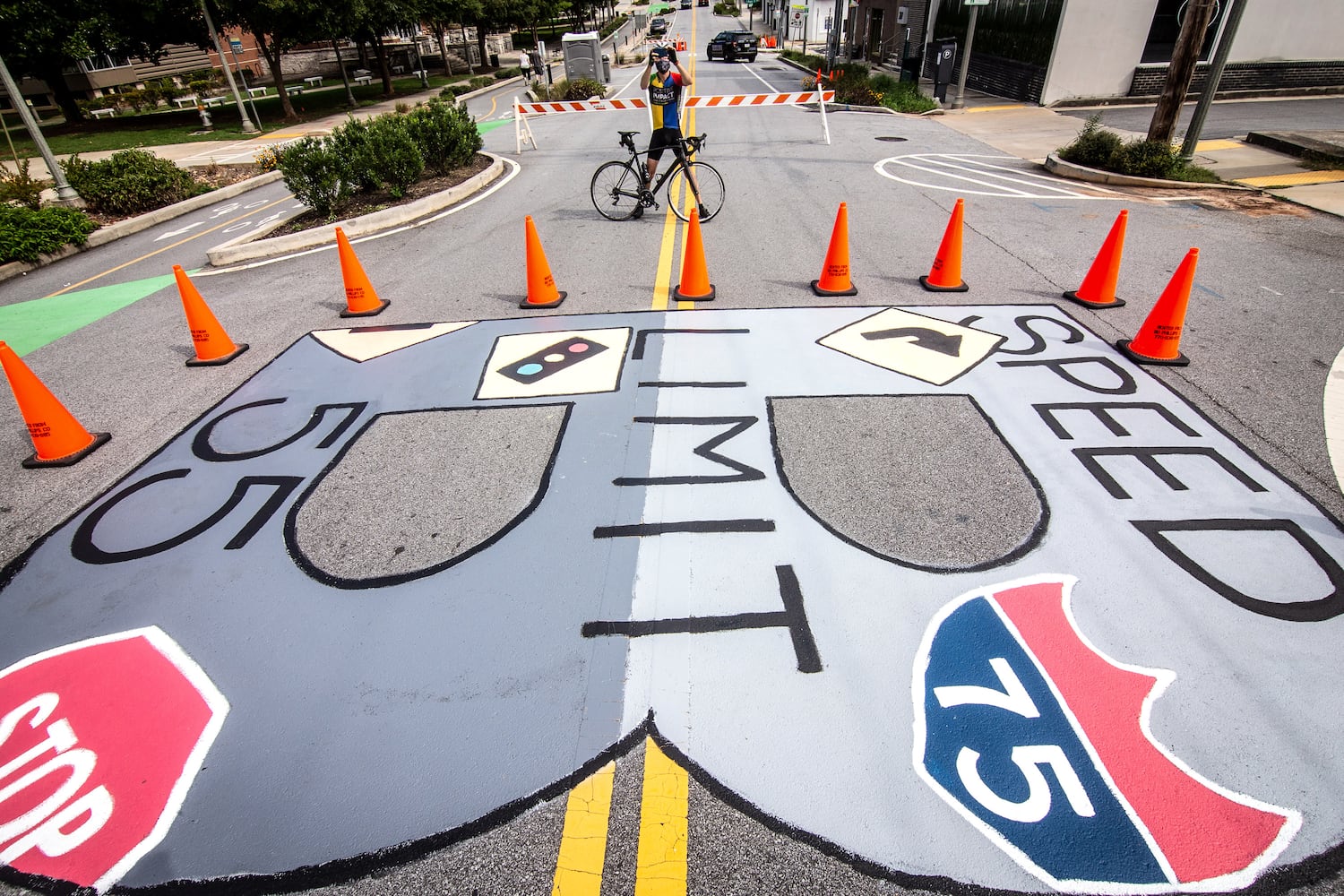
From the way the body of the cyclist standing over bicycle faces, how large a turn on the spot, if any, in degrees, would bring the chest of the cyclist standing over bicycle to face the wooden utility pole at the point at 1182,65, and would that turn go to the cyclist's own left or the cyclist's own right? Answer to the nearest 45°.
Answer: approximately 90° to the cyclist's own left

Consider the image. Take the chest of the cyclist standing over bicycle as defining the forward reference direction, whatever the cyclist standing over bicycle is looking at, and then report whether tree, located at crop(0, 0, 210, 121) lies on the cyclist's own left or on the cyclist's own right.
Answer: on the cyclist's own right

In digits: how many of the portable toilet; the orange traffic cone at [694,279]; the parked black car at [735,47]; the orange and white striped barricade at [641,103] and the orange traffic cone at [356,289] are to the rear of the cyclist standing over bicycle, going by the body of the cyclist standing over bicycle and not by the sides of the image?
3

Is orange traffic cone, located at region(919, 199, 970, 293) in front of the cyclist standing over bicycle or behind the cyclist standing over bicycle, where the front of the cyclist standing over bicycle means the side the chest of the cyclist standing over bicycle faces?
in front

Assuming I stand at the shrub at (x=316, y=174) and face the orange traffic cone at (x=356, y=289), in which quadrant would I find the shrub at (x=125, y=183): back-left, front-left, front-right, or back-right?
back-right

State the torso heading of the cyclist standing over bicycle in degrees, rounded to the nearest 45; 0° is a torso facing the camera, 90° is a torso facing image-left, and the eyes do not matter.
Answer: approximately 0°

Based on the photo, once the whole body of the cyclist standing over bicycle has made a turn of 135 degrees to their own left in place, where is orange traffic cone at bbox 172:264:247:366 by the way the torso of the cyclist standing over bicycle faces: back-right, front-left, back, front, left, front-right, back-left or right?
back

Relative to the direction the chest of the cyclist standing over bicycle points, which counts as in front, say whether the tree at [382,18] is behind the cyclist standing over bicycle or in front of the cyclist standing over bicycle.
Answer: behind

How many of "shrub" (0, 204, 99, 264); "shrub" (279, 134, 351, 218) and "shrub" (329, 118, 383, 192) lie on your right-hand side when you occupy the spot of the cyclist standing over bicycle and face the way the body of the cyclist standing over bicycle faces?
3

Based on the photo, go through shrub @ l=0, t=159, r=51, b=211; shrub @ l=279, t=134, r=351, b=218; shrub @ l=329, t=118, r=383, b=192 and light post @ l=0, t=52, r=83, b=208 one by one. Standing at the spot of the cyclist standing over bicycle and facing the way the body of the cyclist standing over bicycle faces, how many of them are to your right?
4

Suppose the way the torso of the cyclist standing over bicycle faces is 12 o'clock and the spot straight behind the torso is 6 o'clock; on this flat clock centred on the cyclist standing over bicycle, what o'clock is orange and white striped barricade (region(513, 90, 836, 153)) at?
The orange and white striped barricade is roughly at 6 o'clock from the cyclist standing over bicycle.

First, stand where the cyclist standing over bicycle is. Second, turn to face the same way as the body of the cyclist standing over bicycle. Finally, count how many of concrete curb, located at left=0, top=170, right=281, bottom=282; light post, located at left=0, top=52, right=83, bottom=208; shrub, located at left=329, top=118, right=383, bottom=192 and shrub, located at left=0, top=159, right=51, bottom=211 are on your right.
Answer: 4

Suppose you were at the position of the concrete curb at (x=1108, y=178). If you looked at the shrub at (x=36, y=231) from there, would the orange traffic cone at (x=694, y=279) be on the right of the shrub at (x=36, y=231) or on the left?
left

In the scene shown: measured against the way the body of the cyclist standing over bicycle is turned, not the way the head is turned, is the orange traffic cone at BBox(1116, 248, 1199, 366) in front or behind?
in front

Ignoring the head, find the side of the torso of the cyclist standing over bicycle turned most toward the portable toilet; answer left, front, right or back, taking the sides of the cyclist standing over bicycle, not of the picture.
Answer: back
